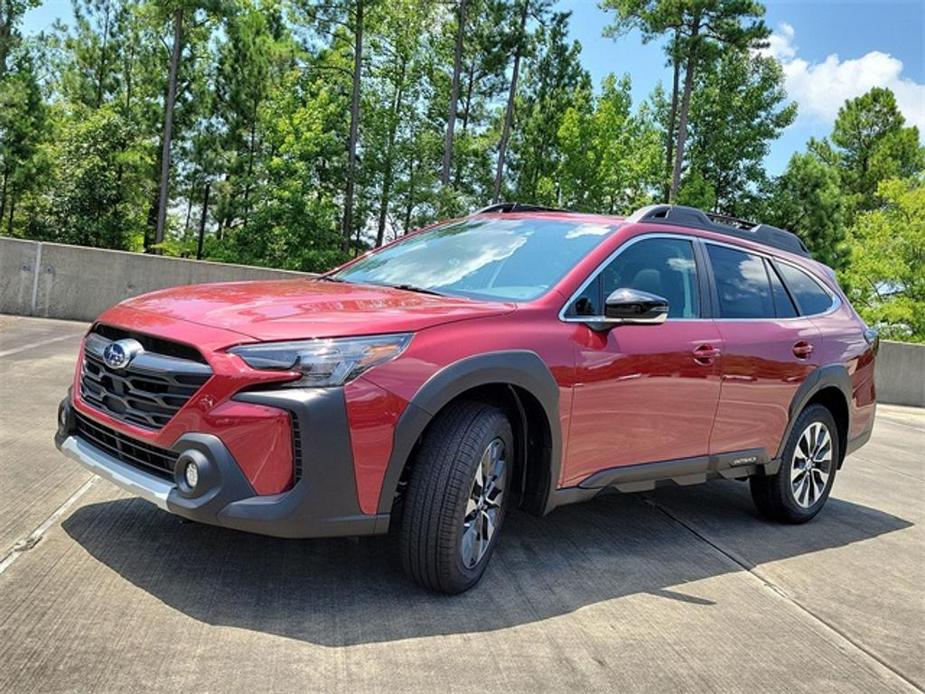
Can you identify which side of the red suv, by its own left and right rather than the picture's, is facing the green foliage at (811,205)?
back

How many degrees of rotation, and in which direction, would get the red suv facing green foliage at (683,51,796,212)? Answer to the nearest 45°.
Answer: approximately 135° to its right

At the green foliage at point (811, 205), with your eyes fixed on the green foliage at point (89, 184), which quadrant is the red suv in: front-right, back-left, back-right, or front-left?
front-left

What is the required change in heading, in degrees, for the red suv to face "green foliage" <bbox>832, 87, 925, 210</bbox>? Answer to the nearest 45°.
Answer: approximately 180°

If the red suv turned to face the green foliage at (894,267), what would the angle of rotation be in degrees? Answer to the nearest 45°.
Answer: approximately 180°

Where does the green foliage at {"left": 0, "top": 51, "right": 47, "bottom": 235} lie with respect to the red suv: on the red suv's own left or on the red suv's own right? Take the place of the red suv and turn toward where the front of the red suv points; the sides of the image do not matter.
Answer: on the red suv's own right

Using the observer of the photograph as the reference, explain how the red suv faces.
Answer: facing the viewer and to the left of the viewer
